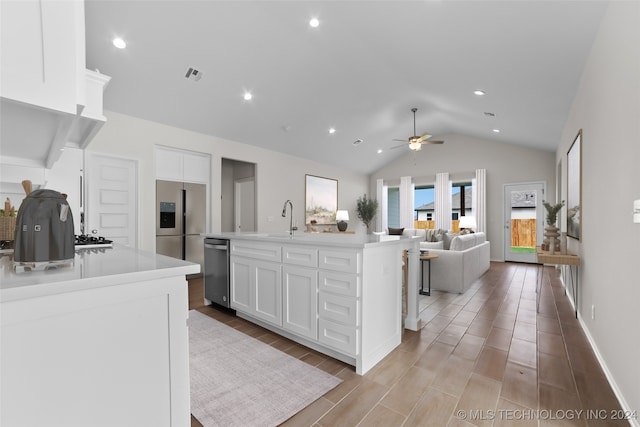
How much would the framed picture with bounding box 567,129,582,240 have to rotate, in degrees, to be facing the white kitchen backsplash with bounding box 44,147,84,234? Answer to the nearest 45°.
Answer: approximately 45° to its left

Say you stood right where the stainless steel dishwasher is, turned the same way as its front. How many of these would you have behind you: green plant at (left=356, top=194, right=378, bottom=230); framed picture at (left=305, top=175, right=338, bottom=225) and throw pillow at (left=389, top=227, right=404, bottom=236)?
3

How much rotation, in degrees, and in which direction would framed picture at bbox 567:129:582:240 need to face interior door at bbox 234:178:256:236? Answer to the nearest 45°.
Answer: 0° — it already faces it

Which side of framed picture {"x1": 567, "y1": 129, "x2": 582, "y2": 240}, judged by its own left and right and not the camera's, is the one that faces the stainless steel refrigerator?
front

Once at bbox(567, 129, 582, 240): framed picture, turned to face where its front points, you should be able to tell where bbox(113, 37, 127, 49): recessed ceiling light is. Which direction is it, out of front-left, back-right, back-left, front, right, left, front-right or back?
front-left

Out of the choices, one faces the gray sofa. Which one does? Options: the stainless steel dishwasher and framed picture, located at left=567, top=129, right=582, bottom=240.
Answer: the framed picture

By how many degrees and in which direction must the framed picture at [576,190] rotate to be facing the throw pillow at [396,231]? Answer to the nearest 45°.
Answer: approximately 45° to its right

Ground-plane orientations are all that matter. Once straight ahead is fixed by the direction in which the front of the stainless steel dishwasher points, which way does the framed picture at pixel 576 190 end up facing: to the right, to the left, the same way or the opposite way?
to the right

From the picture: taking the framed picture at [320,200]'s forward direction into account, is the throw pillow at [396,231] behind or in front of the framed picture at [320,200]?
in front

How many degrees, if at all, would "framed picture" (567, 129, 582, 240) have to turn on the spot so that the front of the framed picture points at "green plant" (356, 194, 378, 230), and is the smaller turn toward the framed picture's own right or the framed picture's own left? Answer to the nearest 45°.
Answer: approximately 45° to the framed picture's own right

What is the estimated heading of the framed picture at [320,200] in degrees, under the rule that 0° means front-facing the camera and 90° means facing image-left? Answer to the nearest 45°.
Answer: approximately 315°

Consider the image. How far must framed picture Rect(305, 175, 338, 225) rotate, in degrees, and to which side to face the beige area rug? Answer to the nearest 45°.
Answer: approximately 45° to its right

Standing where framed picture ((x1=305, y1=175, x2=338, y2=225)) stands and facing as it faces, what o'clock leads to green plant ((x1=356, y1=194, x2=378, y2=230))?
The green plant is roughly at 9 o'clock from the framed picture.

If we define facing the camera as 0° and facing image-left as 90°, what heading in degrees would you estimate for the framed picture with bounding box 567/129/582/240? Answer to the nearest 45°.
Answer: approximately 90°
